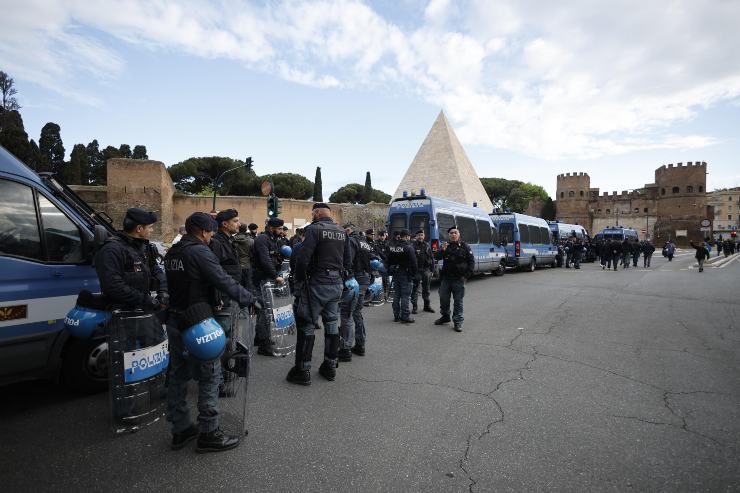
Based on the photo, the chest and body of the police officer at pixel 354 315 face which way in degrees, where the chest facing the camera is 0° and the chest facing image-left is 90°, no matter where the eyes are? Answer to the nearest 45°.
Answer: approximately 135°

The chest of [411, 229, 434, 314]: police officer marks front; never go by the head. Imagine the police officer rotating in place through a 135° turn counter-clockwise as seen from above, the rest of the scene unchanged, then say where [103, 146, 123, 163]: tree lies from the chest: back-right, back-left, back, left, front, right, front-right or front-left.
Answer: back-left

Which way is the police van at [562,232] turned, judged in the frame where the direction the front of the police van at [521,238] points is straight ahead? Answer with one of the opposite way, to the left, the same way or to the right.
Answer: the same way

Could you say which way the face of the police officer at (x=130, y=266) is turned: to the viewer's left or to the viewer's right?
to the viewer's right

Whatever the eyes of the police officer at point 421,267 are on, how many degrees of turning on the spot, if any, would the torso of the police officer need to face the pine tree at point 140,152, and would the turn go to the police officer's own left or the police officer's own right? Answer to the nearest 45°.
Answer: approximately 90° to the police officer's own right

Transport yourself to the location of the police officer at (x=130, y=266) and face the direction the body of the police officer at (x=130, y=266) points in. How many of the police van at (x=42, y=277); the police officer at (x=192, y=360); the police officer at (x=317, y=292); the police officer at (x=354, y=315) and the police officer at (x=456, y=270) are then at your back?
1

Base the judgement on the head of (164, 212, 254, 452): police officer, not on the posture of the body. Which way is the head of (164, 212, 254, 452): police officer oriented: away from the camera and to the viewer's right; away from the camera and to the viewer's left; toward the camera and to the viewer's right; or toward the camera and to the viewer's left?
away from the camera and to the viewer's right

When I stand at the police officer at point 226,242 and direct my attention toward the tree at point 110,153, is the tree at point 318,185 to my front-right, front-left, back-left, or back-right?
front-right

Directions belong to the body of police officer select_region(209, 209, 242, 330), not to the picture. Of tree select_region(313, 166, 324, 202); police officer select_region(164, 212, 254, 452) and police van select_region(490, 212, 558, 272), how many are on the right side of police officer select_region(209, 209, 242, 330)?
1

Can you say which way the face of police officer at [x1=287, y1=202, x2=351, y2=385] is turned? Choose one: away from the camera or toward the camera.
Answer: away from the camera

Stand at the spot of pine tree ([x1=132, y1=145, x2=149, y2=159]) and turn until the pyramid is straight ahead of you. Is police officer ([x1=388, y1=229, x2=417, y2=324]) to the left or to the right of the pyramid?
right

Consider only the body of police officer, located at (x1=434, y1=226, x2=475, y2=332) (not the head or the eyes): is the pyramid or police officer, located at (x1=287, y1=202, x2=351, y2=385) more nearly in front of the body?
the police officer

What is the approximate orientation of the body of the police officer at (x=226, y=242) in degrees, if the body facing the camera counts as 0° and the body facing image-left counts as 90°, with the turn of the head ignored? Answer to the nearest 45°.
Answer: approximately 270°

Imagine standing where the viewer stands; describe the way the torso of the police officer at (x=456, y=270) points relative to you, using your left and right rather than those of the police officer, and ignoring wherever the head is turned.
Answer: facing the viewer
